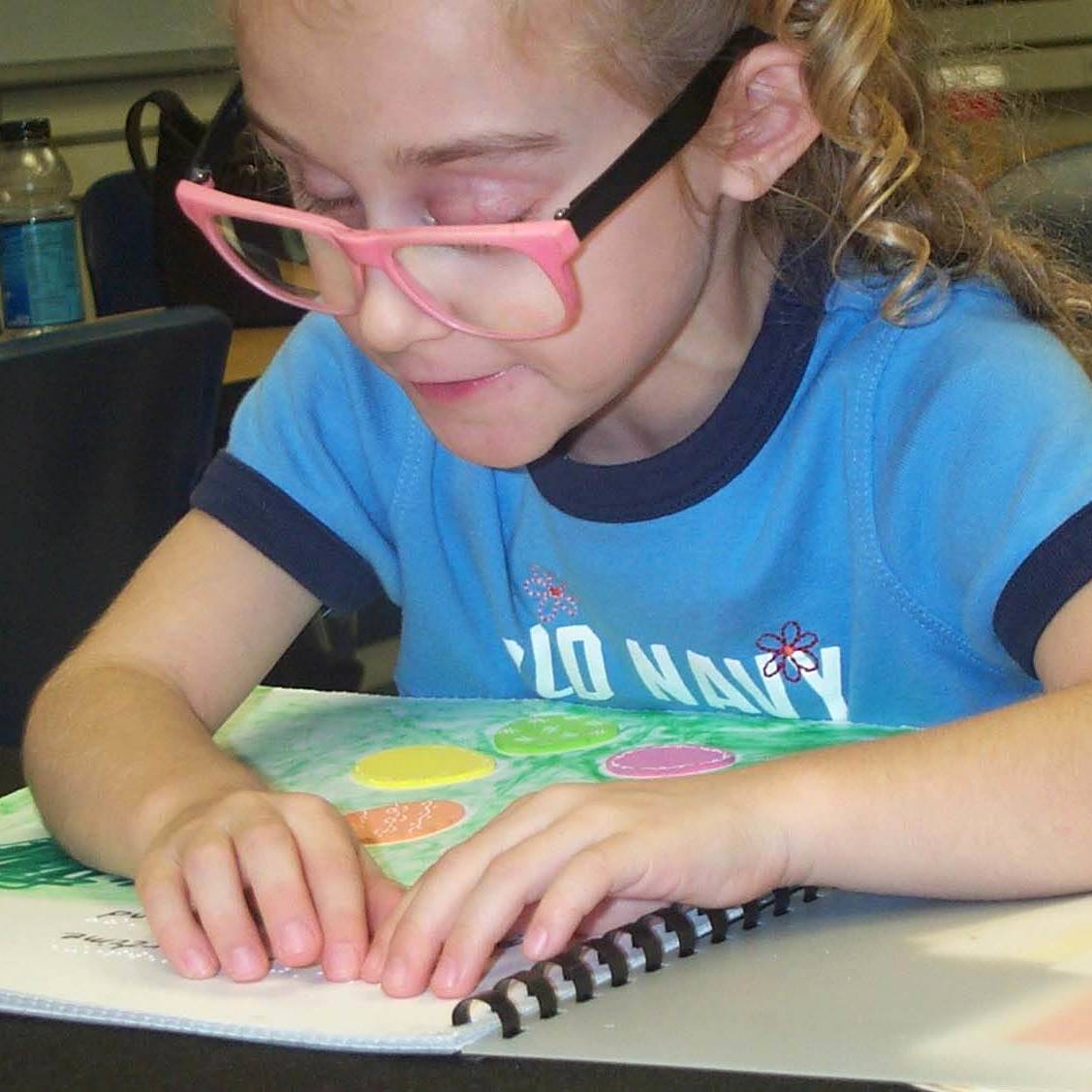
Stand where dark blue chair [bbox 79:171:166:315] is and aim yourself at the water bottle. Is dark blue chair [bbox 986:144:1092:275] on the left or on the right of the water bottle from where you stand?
left

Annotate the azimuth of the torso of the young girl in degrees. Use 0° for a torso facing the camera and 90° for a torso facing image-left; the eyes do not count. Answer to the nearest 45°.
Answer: approximately 45°

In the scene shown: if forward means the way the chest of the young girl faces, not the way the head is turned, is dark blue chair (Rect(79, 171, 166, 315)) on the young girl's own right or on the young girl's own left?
on the young girl's own right

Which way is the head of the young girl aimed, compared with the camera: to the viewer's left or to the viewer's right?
to the viewer's left

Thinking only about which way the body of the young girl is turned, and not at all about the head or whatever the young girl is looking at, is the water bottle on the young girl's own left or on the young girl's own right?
on the young girl's own right

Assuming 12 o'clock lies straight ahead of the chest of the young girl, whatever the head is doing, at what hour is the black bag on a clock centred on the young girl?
The black bag is roughly at 4 o'clock from the young girl.

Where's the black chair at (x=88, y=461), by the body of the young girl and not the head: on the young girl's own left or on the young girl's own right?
on the young girl's own right
